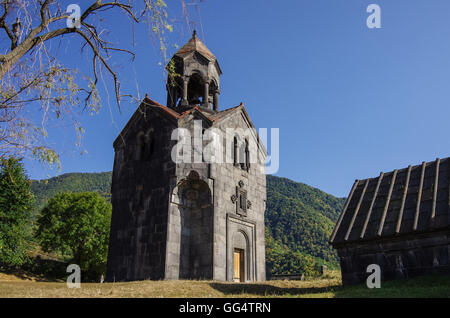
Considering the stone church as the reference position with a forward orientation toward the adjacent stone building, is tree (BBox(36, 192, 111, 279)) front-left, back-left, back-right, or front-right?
back-left

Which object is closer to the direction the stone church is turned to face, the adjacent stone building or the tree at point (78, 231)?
the adjacent stone building

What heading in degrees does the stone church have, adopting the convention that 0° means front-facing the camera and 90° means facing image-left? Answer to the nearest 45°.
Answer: approximately 315°

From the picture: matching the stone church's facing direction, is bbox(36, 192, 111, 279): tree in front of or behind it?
behind

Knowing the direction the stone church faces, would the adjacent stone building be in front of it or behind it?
in front
